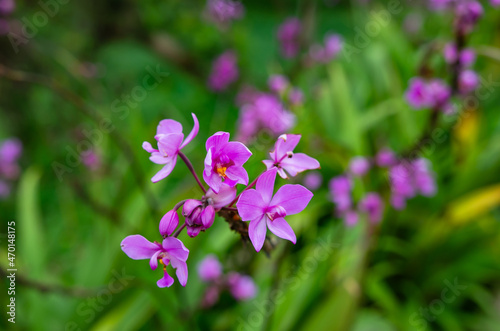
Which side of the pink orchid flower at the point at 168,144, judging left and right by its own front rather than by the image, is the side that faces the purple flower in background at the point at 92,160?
right
